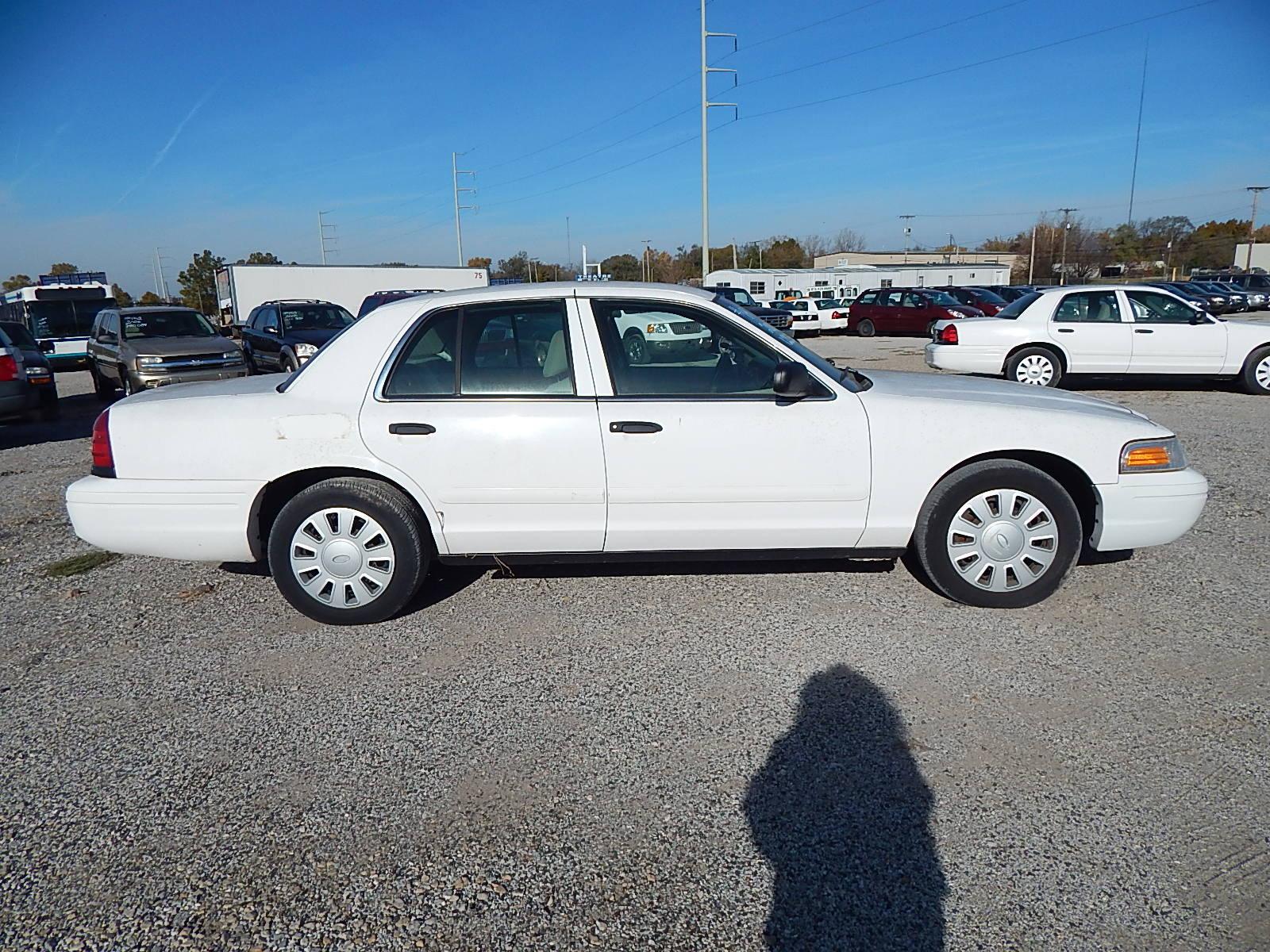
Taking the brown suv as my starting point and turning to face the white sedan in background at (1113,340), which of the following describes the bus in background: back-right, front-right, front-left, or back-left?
back-left

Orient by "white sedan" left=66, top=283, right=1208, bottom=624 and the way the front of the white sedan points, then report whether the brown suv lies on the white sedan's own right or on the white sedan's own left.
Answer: on the white sedan's own left

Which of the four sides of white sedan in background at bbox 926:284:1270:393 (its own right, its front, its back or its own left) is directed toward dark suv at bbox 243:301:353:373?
back

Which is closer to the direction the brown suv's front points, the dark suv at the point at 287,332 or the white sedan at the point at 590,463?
the white sedan

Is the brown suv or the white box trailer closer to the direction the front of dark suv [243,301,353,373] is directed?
the brown suv

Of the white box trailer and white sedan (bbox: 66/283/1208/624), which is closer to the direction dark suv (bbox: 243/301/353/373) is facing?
the white sedan

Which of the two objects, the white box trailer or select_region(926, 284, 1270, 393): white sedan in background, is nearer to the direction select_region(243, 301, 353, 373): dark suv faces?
the white sedan in background

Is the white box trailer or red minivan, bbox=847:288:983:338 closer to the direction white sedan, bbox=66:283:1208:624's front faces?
the red minivan

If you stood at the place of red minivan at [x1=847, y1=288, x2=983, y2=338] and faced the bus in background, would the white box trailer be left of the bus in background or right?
right

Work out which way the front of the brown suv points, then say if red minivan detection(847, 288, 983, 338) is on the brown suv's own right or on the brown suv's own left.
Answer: on the brown suv's own left

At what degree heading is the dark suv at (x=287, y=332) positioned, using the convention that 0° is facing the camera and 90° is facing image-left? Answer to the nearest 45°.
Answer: approximately 315°

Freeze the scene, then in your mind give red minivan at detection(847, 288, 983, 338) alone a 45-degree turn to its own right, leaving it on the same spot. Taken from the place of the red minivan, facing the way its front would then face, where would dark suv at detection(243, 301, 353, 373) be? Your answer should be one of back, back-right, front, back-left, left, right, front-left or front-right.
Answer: front-right

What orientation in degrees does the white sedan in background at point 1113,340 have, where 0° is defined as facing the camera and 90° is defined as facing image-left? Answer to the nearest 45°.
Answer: approximately 270°

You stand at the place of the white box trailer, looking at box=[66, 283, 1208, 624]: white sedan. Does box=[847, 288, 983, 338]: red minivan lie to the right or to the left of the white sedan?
left

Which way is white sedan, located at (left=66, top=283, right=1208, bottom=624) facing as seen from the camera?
to the viewer's right

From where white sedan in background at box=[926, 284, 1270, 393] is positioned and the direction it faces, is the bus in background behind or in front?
behind

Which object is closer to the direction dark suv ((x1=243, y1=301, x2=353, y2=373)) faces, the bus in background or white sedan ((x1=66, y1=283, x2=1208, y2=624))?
the white sedan

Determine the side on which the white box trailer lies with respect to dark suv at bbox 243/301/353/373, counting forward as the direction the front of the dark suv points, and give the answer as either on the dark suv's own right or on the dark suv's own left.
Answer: on the dark suv's own left
